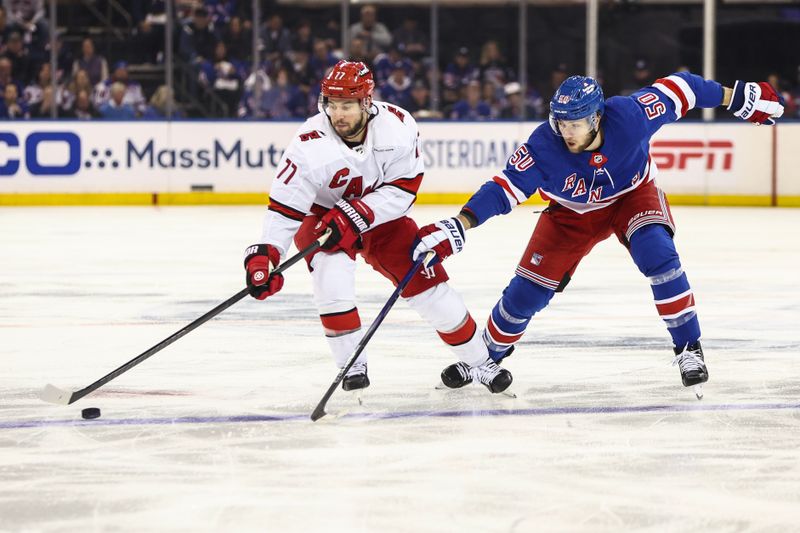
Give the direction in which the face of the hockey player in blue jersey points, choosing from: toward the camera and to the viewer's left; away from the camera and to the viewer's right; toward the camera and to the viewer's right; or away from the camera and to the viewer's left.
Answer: toward the camera and to the viewer's left

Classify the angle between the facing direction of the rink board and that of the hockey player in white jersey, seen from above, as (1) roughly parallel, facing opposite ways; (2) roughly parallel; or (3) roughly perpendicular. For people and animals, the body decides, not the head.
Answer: roughly parallel

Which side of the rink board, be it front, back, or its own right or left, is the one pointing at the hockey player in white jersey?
front

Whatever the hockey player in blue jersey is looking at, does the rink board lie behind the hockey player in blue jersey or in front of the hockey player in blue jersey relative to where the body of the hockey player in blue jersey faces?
behind

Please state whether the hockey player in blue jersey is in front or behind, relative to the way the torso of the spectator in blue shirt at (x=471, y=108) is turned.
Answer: in front

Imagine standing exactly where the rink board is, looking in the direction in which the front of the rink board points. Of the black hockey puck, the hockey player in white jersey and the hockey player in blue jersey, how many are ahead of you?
3

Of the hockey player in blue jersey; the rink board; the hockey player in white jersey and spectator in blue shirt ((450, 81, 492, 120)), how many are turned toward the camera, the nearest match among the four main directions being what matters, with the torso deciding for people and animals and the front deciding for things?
4

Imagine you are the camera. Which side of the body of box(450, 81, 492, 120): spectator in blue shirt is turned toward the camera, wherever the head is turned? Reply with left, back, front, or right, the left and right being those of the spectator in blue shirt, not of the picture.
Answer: front

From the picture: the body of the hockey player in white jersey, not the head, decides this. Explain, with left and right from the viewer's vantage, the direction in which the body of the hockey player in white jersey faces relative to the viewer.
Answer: facing the viewer

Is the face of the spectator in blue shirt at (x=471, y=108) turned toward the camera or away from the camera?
toward the camera

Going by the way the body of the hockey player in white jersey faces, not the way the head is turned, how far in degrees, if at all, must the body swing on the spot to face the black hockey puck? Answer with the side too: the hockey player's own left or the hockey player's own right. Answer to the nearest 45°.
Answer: approximately 45° to the hockey player's own right

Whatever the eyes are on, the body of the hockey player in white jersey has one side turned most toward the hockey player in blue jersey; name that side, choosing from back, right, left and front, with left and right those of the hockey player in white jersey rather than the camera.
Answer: left
